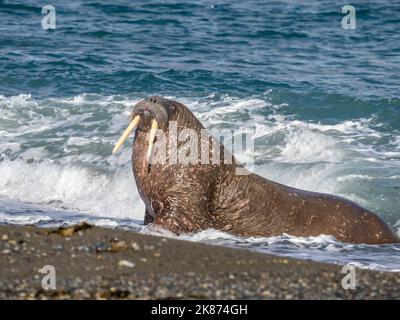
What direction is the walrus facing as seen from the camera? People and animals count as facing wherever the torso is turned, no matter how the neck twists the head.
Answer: to the viewer's left

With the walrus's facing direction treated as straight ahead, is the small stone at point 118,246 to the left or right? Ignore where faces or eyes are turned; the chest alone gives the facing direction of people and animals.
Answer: on its left

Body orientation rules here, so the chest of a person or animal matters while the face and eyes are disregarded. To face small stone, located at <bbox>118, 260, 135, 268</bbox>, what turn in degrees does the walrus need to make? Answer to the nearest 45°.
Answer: approximately 90° to its left
